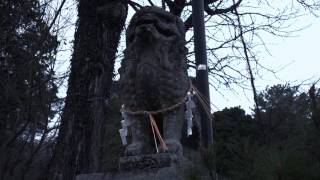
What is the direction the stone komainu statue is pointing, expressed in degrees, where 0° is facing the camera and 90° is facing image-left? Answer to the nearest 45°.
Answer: approximately 0°

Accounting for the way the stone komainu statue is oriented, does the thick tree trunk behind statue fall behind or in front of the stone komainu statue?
behind
